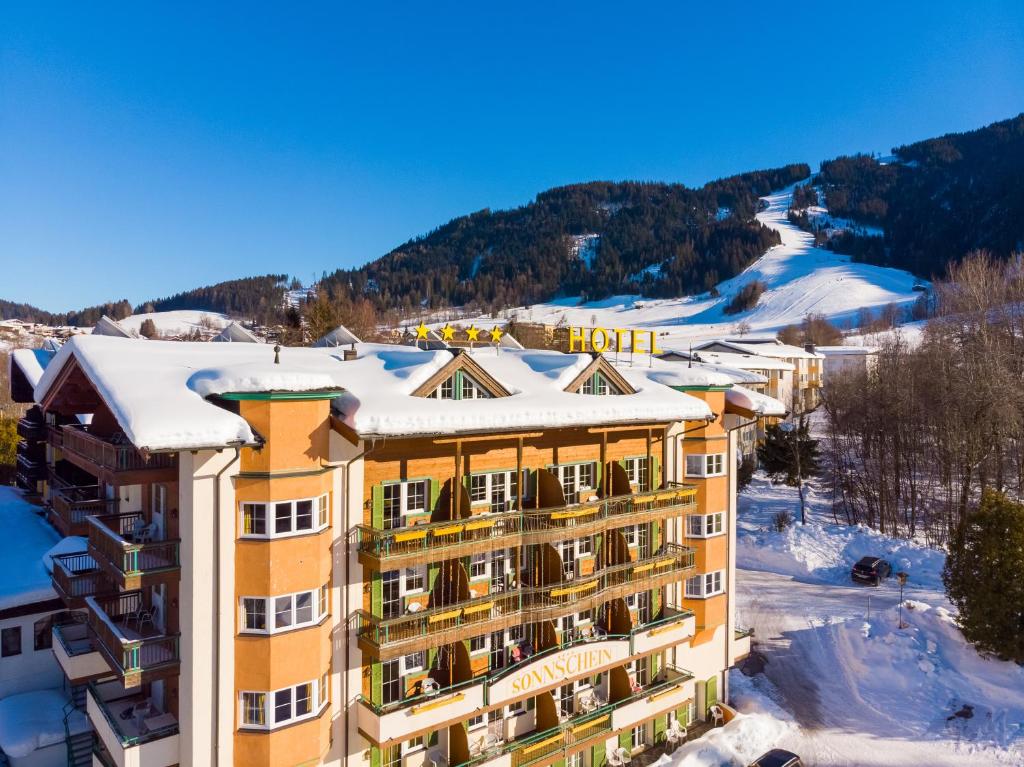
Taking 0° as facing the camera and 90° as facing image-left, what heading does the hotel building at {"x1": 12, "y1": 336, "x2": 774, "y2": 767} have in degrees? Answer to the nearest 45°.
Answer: approximately 315°

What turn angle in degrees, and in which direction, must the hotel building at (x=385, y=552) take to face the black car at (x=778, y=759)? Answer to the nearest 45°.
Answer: approximately 45° to its left

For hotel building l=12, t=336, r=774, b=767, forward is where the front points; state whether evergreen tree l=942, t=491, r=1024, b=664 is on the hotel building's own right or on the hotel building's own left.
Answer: on the hotel building's own left

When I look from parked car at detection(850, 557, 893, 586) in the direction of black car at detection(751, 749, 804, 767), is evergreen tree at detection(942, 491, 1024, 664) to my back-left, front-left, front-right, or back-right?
front-left

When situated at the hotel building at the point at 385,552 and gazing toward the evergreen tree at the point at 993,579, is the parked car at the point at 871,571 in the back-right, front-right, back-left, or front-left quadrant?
front-left

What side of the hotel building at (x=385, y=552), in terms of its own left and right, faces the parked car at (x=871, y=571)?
left

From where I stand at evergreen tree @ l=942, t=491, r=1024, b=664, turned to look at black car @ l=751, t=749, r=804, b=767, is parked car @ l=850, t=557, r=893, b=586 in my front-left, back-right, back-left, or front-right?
back-right
